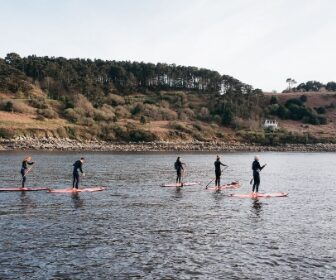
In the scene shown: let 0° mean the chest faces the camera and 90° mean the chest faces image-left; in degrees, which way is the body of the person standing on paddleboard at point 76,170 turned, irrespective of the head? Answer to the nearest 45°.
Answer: approximately 270°
